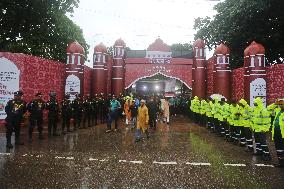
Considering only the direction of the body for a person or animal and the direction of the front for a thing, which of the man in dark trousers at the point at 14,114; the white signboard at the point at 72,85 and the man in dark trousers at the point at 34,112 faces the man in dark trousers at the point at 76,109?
the white signboard

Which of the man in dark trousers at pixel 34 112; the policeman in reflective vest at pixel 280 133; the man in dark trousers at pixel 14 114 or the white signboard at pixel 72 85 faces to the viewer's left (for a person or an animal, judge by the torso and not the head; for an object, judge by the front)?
the policeman in reflective vest

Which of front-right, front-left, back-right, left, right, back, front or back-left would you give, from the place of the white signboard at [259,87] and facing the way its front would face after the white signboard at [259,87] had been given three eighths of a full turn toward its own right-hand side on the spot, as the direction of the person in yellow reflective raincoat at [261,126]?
back-left

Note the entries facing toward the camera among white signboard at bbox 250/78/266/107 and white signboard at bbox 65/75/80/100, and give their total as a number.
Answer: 2

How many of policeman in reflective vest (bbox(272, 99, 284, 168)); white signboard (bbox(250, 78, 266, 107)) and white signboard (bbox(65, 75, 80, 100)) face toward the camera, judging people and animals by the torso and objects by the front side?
2

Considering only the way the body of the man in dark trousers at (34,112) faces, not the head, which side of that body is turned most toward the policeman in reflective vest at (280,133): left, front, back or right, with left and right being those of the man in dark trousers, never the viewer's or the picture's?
front

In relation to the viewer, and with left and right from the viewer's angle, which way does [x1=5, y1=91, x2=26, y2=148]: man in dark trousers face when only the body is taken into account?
facing the viewer and to the right of the viewer

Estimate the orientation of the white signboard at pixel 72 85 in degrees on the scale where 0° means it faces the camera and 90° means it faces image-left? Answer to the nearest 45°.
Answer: approximately 0°

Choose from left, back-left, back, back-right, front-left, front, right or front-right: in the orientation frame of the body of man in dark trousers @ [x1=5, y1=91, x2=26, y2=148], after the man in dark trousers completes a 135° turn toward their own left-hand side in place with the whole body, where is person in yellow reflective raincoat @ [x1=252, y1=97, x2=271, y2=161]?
back-right

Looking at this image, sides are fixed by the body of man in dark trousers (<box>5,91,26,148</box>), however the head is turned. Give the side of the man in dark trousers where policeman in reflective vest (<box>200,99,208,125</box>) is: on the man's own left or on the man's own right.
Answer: on the man's own left

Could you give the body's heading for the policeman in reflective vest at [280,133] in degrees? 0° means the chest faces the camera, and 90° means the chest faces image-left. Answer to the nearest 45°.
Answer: approximately 90°

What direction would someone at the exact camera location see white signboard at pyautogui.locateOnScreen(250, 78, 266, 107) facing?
facing the viewer

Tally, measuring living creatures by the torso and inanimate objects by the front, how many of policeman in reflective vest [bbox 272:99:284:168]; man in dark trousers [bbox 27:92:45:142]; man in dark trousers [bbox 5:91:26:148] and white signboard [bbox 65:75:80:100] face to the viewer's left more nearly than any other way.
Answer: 1

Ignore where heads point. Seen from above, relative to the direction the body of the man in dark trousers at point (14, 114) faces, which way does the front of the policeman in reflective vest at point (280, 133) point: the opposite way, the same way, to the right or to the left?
the opposite way

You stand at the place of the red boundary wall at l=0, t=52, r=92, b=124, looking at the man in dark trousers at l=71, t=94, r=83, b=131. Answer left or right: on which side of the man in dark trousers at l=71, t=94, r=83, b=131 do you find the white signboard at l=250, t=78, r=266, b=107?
left

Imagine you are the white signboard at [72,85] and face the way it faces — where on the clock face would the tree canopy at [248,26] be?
The tree canopy is roughly at 9 o'clock from the white signboard.
